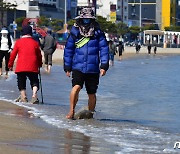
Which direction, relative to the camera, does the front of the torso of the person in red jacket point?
away from the camera

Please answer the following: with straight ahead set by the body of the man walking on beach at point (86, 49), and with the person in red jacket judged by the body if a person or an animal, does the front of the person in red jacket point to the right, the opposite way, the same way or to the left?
the opposite way

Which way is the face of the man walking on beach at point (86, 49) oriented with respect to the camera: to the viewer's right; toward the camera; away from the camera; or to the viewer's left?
toward the camera

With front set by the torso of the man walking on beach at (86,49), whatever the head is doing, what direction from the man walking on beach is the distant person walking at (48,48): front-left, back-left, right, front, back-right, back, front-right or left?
back

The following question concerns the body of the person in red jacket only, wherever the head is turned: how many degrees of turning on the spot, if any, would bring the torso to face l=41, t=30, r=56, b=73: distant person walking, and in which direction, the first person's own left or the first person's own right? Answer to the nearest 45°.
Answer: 0° — they already face them

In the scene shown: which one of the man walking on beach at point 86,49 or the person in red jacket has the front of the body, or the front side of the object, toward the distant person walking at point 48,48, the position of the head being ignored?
the person in red jacket

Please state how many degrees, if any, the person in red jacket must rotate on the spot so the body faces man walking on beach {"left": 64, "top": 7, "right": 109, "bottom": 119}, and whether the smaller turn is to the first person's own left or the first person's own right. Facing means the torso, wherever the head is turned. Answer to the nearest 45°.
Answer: approximately 180°

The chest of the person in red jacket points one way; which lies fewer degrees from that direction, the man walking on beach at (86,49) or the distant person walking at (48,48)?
the distant person walking

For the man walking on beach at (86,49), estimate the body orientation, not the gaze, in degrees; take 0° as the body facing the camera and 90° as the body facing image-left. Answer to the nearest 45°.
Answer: approximately 0°
